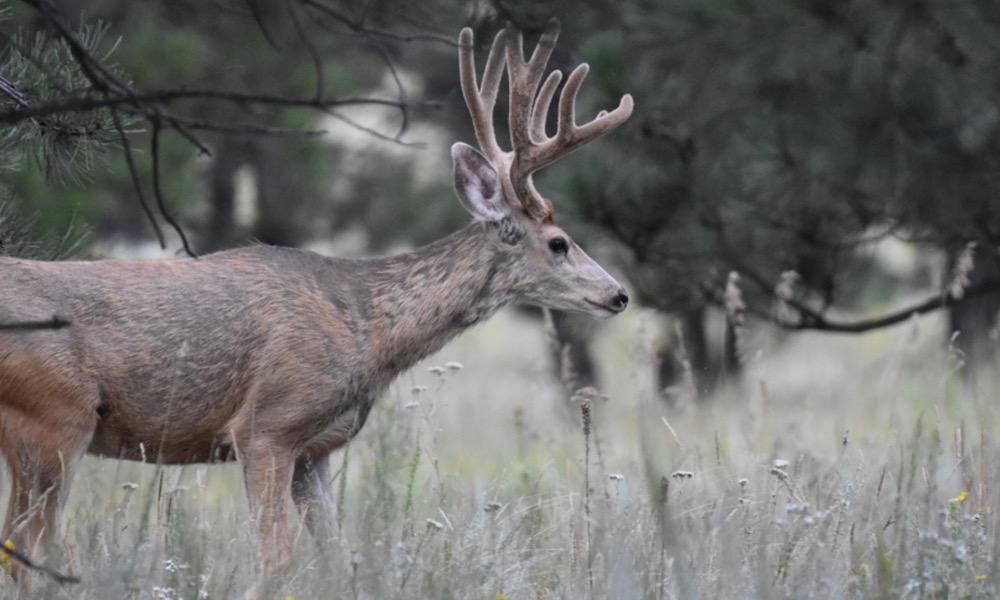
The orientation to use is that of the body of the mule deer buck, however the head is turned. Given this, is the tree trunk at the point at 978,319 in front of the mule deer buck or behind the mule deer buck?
in front

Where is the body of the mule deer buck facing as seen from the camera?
to the viewer's right
